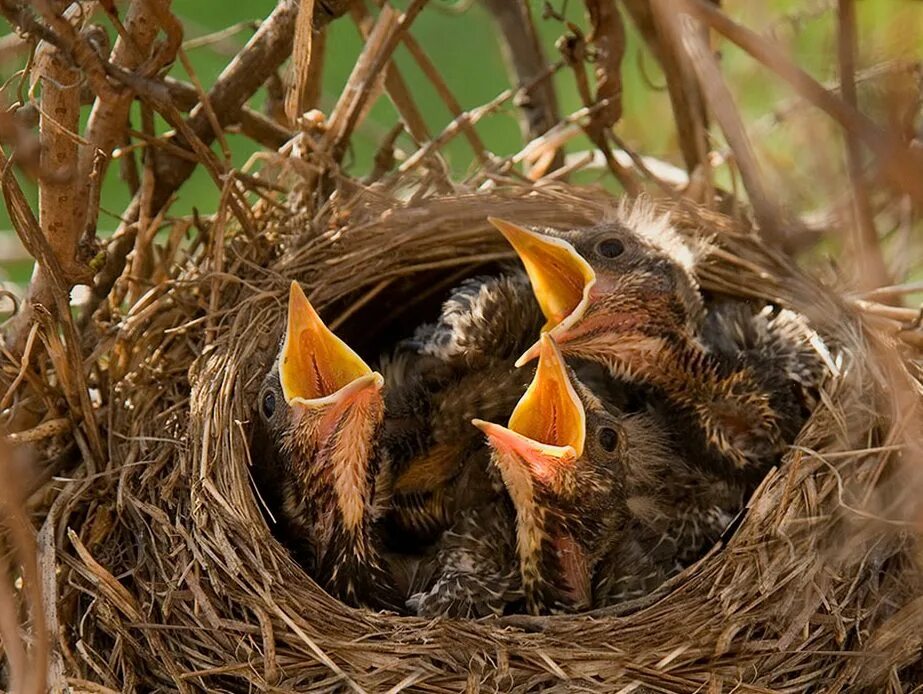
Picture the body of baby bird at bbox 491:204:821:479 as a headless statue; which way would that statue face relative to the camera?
to the viewer's left

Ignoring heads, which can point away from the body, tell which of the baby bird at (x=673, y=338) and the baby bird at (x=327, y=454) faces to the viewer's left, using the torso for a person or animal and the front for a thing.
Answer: the baby bird at (x=673, y=338)

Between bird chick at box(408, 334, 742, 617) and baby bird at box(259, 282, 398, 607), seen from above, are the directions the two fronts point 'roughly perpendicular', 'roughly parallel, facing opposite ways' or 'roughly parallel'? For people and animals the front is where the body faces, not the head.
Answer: roughly perpendicular

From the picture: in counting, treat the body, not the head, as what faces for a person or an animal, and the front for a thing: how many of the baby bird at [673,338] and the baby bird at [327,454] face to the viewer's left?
1

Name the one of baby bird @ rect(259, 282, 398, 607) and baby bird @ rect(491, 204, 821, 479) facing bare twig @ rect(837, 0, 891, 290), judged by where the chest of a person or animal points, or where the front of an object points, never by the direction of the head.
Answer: baby bird @ rect(259, 282, 398, 607)

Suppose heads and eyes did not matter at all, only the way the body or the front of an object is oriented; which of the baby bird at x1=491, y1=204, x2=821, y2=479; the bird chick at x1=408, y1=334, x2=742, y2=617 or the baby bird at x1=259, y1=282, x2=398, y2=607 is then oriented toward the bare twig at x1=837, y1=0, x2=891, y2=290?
the baby bird at x1=259, y1=282, x2=398, y2=607

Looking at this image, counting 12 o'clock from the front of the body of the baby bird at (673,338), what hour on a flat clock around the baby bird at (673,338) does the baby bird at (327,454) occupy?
the baby bird at (327,454) is roughly at 11 o'clock from the baby bird at (673,338).

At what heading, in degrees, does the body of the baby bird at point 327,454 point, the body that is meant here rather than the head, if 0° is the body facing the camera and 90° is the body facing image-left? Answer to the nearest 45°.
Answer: approximately 315°
